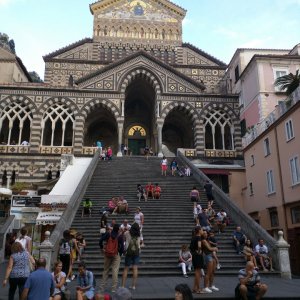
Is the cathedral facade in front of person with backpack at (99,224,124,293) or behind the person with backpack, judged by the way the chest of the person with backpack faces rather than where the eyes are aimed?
in front

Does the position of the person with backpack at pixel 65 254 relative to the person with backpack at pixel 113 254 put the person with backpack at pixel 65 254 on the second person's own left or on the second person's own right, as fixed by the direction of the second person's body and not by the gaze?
on the second person's own left

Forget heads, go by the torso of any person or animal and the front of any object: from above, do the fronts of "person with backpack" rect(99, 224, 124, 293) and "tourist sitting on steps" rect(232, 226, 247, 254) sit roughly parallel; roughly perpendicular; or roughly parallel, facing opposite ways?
roughly parallel, facing opposite ways

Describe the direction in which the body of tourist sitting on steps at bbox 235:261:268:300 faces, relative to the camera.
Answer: toward the camera

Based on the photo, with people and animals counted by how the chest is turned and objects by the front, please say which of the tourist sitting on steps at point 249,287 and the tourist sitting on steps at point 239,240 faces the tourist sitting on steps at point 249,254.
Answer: the tourist sitting on steps at point 239,240

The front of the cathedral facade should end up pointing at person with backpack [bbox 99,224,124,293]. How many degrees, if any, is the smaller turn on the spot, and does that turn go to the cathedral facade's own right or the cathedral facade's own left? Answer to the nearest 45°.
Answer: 0° — it already faces them

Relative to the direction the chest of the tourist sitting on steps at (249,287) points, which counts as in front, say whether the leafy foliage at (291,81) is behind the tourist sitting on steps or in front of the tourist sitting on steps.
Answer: behind

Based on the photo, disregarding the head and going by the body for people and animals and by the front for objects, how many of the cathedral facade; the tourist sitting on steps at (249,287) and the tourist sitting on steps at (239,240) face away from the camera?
0

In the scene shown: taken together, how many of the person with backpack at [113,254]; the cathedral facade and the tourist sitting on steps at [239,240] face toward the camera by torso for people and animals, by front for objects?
2

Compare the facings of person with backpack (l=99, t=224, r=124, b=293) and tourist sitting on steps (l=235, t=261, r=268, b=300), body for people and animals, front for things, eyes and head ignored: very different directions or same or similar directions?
very different directions

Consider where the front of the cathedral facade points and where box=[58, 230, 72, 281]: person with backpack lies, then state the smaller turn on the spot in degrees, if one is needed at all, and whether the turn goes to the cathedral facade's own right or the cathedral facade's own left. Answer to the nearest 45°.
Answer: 0° — it already faces them

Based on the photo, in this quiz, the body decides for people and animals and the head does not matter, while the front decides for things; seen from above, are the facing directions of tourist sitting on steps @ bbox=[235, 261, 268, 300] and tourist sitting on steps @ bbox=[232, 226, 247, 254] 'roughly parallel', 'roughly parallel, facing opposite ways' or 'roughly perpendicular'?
roughly parallel

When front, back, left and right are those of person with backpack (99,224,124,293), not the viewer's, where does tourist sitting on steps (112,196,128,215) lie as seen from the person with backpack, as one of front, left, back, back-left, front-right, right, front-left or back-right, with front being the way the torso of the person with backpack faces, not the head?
front

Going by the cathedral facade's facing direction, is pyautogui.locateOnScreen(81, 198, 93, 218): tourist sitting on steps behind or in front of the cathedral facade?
in front

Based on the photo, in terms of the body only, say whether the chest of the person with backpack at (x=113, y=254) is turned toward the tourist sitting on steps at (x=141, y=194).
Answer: yes

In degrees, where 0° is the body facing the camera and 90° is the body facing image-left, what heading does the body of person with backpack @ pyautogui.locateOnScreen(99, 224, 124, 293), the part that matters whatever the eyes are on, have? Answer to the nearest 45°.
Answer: approximately 180°

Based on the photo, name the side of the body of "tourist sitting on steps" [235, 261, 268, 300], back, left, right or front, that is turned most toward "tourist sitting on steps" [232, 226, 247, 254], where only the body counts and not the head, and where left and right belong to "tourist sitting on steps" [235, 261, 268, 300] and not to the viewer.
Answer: back
